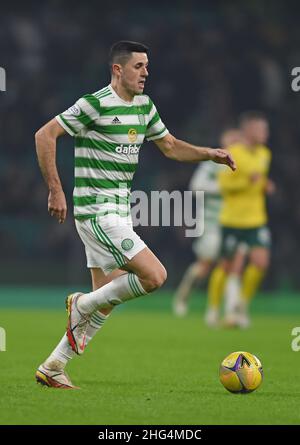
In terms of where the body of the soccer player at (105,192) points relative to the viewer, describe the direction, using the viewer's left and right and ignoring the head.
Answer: facing the viewer and to the right of the viewer

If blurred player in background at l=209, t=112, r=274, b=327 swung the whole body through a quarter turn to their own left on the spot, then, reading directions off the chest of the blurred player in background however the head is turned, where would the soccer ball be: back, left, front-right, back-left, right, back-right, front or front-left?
back-right

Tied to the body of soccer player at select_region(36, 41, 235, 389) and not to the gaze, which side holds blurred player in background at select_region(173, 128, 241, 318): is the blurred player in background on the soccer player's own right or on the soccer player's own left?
on the soccer player's own left

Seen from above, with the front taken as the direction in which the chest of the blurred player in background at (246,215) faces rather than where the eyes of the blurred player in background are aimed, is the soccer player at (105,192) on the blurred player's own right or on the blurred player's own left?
on the blurred player's own right

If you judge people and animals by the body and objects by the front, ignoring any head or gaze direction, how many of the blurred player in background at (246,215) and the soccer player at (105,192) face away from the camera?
0
